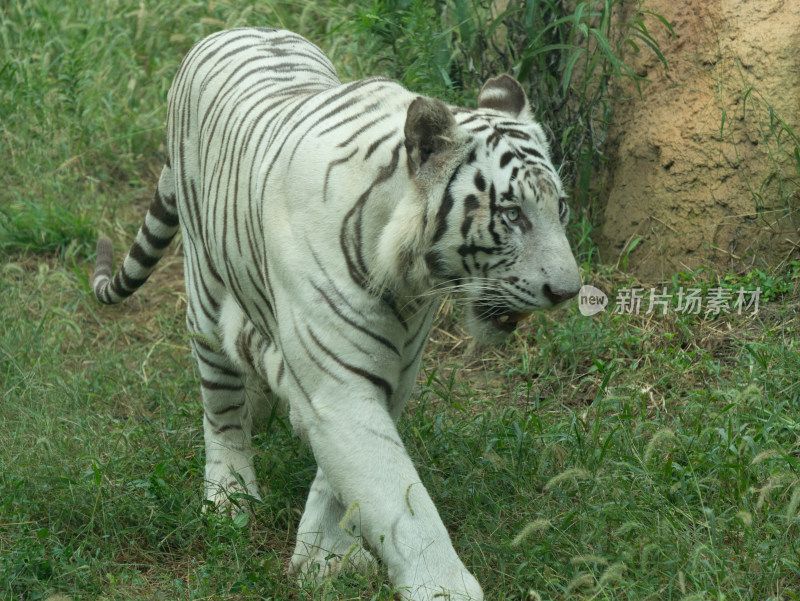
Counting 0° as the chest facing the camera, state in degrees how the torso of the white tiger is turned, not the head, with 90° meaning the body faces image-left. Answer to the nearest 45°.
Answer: approximately 315°
